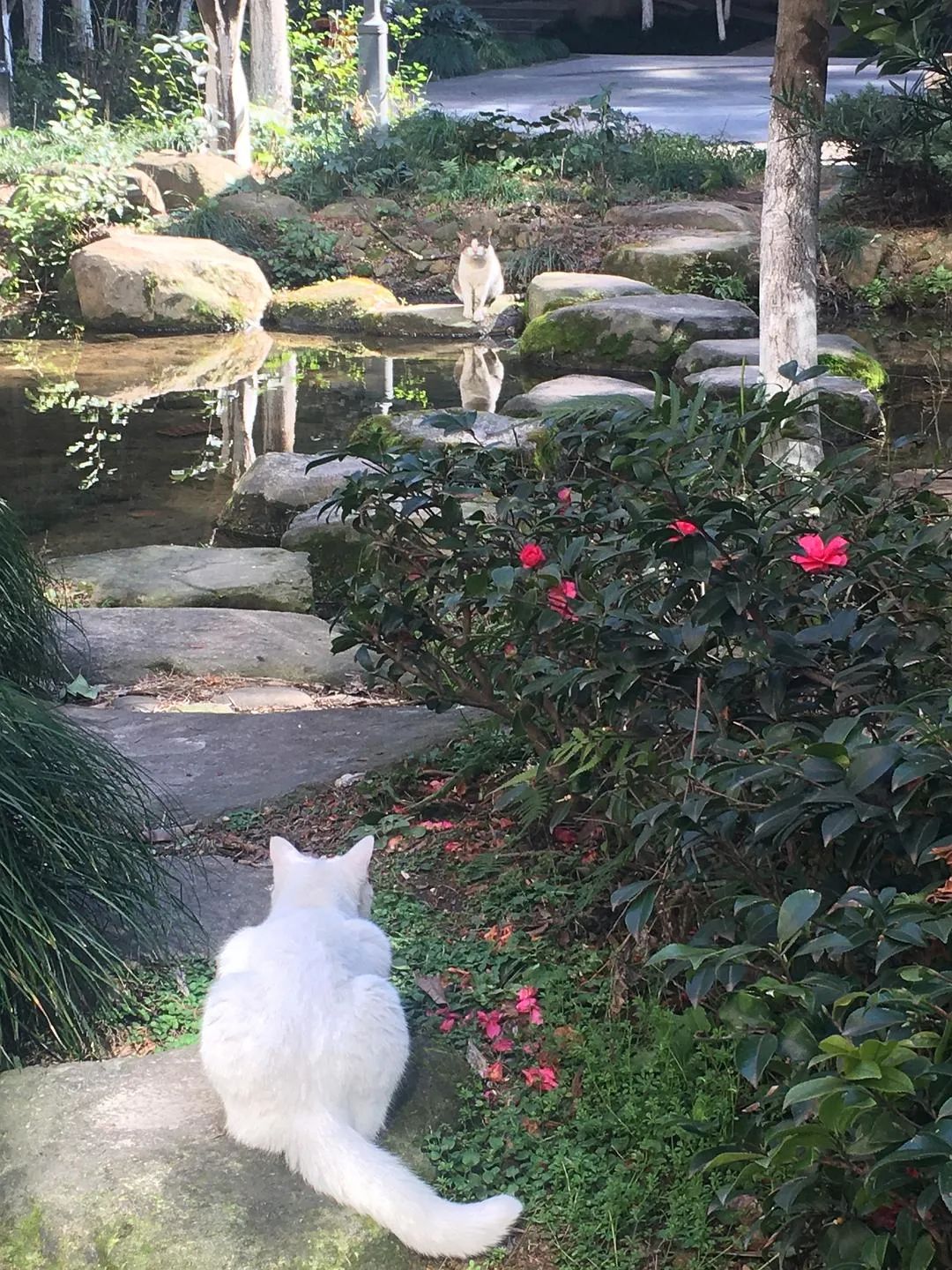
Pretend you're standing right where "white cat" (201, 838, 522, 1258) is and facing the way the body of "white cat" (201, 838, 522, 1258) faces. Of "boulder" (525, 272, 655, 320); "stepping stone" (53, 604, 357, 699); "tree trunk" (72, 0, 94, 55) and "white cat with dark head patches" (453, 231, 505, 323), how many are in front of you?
4

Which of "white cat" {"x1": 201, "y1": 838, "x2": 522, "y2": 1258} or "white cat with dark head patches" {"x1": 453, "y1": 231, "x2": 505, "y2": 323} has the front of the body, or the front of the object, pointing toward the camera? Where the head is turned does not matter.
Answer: "white cat with dark head patches" {"x1": 453, "y1": 231, "x2": 505, "y2": 323}

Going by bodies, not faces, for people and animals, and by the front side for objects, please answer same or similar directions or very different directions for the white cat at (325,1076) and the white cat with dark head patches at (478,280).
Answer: very different directions

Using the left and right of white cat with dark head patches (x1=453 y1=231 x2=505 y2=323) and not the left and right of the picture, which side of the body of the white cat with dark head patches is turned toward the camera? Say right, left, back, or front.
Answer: front

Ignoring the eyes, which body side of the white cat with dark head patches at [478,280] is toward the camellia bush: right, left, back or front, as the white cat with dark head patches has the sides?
front

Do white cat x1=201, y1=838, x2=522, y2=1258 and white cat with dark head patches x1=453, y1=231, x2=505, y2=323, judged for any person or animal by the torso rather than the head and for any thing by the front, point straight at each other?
yes

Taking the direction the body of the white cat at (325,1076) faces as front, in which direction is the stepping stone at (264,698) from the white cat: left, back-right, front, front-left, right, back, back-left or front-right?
front

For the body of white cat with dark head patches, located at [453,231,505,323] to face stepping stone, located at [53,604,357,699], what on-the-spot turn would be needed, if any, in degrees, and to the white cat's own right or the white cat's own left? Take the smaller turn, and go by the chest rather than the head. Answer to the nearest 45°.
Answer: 0° — it already faces it

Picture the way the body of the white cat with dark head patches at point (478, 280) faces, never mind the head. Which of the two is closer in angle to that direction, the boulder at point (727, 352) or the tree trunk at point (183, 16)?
the boulder

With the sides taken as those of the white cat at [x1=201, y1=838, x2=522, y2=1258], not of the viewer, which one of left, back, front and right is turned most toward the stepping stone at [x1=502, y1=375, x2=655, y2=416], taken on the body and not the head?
front

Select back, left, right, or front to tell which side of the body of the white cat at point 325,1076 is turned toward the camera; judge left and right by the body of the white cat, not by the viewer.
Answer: back

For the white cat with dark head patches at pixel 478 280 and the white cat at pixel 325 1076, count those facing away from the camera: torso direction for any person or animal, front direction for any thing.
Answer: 1

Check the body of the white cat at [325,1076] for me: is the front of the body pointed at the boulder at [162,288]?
yes

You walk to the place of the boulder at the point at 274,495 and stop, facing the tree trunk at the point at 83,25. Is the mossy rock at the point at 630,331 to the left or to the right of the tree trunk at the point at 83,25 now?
right

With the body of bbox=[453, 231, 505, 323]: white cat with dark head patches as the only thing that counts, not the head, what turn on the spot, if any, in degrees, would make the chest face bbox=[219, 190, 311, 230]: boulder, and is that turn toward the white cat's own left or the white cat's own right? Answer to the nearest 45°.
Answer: approximately 135° to the white cat's own right

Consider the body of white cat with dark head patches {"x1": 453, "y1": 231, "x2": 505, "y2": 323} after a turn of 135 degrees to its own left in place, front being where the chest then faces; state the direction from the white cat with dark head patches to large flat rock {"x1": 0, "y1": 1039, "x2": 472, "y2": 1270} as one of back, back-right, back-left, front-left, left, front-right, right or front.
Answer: back-right

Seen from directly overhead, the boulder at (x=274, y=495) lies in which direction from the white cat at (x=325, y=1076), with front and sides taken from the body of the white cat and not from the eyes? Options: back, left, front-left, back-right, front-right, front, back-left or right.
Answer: front
